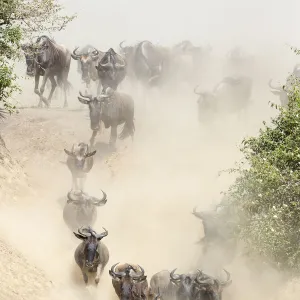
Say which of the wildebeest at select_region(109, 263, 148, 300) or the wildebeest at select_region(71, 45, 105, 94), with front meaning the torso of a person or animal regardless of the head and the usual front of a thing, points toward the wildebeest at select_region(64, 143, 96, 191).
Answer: the wildebeest at select_region(71, 45, 105, 94)

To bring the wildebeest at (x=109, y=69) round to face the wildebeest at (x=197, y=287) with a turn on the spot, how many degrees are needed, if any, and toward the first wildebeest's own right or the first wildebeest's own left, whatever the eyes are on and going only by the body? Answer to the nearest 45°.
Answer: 0° — it already faces it

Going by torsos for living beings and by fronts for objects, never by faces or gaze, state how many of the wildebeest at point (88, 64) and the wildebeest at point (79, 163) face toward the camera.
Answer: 2

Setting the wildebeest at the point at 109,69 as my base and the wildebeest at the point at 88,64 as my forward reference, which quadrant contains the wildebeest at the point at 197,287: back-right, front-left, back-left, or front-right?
back-left

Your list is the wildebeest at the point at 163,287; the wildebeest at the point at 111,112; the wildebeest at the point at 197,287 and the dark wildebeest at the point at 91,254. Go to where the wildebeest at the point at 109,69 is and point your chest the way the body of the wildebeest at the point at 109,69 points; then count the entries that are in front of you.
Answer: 4

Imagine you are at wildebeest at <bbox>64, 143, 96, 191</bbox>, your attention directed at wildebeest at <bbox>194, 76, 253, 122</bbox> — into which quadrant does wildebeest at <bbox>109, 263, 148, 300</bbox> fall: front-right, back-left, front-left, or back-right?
back-right

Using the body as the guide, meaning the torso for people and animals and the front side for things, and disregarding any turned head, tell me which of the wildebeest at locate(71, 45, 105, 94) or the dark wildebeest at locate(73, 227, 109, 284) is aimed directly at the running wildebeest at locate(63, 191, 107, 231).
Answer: the wildebeest

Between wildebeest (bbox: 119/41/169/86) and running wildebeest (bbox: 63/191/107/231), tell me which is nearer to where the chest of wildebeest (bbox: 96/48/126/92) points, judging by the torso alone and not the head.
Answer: the running wildebeest

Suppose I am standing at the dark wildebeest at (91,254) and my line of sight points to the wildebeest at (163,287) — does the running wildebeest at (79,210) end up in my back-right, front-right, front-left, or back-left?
back-left

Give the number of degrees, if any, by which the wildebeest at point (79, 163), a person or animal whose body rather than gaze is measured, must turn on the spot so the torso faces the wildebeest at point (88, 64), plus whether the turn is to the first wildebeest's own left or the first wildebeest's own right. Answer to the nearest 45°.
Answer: approximately 180°

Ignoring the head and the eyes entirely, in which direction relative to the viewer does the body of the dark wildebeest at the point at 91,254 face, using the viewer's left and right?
facing the viewer

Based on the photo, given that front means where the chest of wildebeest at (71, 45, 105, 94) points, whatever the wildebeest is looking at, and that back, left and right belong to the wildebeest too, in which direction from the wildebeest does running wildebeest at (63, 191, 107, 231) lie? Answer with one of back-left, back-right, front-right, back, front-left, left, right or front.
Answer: front

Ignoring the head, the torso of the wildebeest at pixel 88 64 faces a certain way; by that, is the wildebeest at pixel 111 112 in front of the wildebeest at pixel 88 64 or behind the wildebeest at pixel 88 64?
in front
